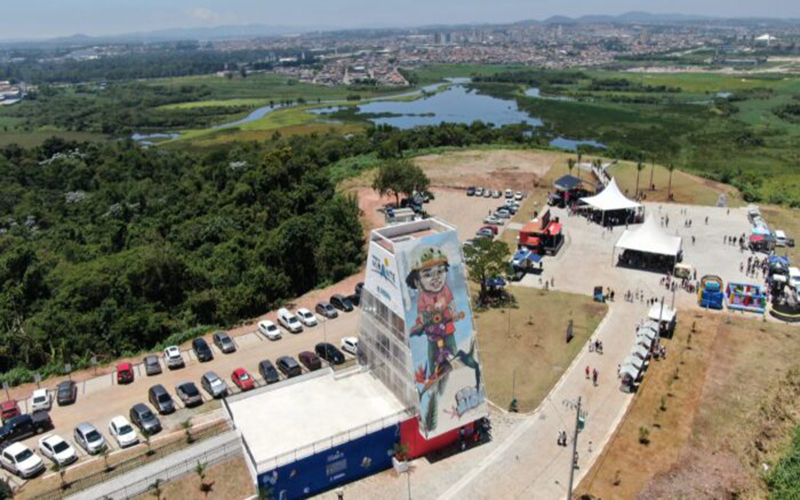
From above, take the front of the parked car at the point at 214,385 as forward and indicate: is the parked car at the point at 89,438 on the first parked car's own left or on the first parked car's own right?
on the first parked car's own right

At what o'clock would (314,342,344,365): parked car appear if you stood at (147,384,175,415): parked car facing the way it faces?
(314,342,344,365): parked car is roughly at 10 o'clock from (147,384,175,415): parked car.

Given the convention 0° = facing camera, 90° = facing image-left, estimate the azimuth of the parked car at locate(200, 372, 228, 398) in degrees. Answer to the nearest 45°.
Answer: approximately 315°

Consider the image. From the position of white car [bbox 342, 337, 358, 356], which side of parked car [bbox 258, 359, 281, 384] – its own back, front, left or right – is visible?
left

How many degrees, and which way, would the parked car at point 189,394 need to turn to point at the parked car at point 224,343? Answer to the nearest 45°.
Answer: approximately 135° to its left
